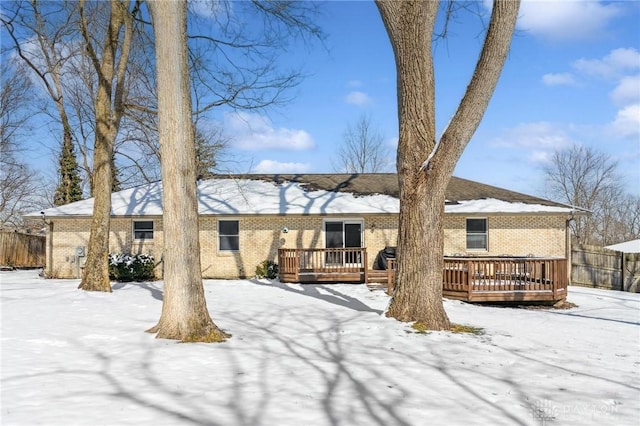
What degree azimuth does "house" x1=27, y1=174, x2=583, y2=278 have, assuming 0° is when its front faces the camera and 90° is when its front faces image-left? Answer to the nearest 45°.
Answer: approximately 180°

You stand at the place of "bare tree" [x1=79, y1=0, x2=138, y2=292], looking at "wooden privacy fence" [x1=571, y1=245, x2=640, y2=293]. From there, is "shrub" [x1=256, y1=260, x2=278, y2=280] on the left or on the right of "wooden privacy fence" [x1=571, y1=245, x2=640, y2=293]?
left

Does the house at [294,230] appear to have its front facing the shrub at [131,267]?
no

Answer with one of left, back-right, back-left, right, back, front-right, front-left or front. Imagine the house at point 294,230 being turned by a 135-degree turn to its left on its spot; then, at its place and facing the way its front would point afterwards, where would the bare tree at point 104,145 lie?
front

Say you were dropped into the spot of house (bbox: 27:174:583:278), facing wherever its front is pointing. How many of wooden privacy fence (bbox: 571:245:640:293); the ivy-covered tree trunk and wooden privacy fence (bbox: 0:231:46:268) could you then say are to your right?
1

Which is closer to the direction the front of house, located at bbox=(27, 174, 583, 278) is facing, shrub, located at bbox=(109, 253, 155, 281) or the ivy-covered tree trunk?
the ivy-covered tree trunk

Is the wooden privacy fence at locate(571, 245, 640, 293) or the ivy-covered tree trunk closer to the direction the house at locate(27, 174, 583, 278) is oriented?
the ivy-covered tree trunk

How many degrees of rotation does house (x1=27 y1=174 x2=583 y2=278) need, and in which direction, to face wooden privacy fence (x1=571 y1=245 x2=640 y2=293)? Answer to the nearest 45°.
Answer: approximately 90° to its right

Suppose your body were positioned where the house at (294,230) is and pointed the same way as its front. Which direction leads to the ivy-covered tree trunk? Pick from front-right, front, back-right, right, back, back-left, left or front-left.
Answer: front-left

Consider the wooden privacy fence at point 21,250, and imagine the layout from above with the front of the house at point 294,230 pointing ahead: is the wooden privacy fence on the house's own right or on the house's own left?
on the house's own left
